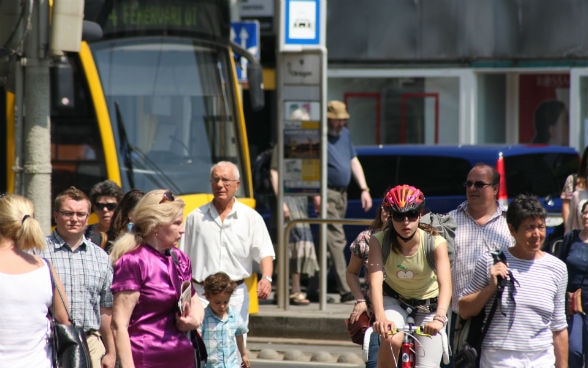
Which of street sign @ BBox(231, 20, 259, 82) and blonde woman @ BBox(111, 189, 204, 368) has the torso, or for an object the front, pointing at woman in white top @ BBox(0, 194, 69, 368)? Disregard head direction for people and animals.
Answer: the street sign

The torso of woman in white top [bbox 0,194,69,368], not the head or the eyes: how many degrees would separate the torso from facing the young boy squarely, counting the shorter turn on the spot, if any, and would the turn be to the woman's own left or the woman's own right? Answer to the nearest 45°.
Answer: approximately 45° to the woman's own right

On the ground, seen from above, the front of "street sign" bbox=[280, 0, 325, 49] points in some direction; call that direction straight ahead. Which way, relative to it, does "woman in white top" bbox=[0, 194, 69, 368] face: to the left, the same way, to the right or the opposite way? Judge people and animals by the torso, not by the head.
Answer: the opposite way

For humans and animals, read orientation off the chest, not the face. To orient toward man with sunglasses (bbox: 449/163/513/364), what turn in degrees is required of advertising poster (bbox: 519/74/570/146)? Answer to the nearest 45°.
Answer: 0° — it already faces them

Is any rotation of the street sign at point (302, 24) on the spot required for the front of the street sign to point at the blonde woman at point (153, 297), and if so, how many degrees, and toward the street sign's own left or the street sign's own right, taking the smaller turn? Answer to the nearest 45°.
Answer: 0° — it already faces them

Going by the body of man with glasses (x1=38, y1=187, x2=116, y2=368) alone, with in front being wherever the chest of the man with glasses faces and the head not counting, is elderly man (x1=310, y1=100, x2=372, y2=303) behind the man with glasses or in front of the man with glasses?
behind

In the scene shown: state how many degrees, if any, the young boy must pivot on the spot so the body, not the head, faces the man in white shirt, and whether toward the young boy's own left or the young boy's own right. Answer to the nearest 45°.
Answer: approximately 180°

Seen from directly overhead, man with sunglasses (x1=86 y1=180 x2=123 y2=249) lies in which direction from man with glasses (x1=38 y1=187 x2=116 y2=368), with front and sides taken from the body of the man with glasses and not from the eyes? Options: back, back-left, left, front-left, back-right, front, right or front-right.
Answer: back
